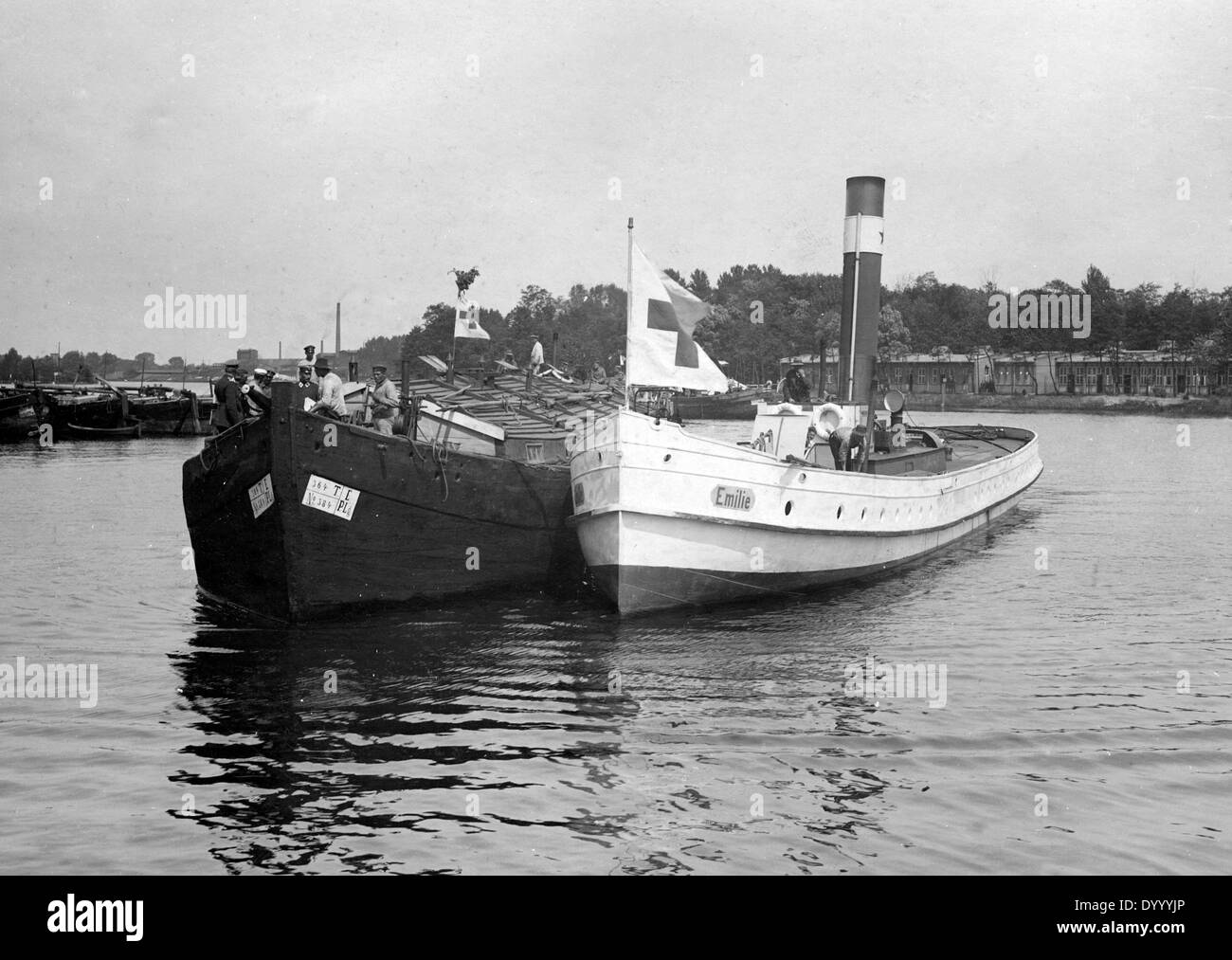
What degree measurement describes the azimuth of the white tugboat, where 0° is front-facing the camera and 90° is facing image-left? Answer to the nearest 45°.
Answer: approximately 45°

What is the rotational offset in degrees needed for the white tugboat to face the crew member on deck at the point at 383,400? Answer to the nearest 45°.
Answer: approximately 45° to its right

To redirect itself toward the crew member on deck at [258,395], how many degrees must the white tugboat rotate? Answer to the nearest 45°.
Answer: approximately 45° to its right

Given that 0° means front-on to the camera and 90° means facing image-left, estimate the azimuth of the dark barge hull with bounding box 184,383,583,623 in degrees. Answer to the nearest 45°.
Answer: approximately 45°

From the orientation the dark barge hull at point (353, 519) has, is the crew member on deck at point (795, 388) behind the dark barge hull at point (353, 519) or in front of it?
behind

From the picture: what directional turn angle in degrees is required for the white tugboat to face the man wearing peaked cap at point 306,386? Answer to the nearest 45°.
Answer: approximately 45° to its right
